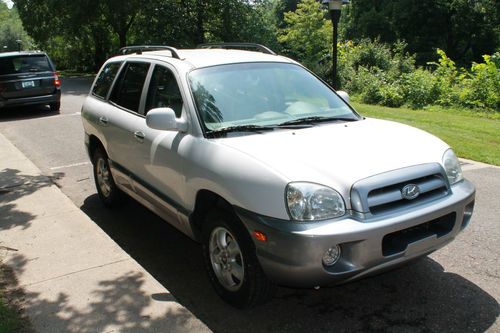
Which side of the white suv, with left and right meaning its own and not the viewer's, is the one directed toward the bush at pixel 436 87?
left

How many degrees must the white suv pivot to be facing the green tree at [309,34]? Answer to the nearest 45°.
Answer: approximately 135° to its left

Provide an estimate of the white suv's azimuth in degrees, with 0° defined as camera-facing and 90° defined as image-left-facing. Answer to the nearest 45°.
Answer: approximately 315°

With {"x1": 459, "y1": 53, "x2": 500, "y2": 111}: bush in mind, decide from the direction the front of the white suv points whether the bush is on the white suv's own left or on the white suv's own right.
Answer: on the white suv's own left

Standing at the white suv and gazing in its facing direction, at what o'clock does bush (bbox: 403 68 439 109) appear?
The bush is roughly at 8 o'clock from the white suv.

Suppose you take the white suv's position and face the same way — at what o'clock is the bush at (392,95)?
The bush is roughly at 8 o'clock from the white suv.

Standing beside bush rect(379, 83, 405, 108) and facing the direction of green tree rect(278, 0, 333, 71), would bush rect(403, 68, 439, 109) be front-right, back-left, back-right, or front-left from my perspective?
back-right
